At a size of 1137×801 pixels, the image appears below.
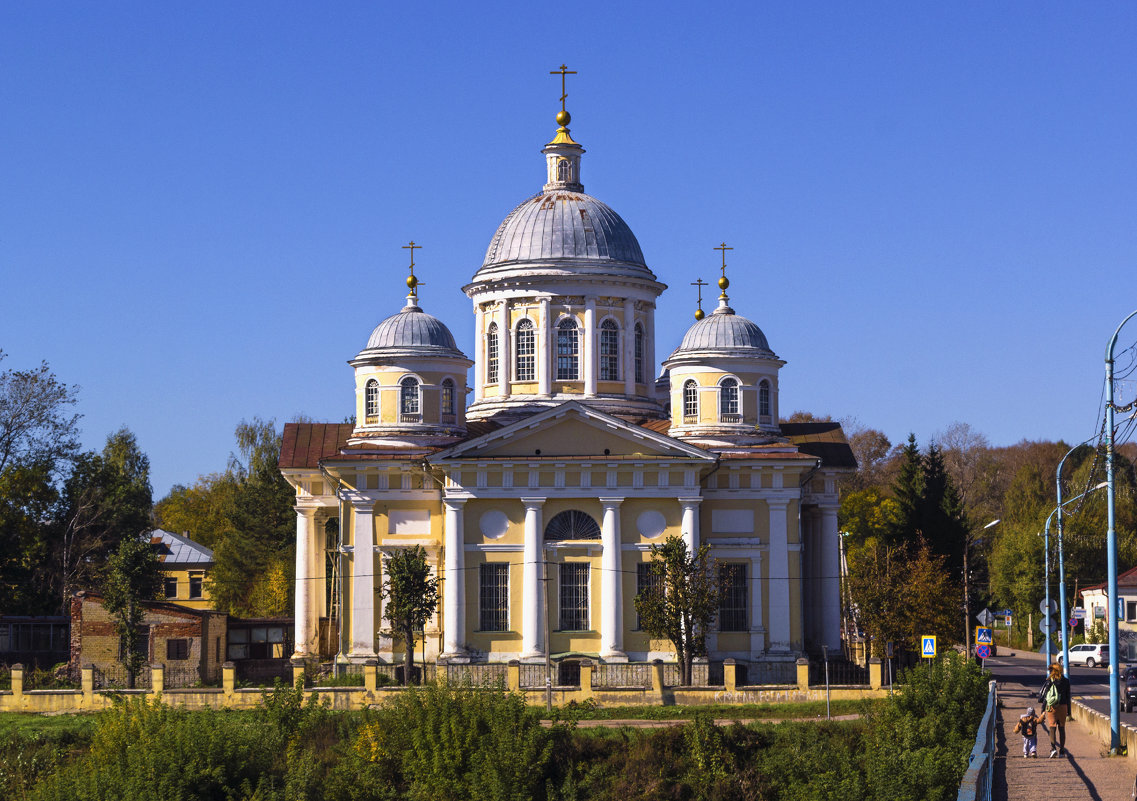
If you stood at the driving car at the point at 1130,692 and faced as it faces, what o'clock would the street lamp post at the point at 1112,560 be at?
The street lamp post is roughly at 12 o'clock from the driving car.

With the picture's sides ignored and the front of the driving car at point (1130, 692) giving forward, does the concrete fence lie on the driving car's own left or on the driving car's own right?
on the driving car's own right
